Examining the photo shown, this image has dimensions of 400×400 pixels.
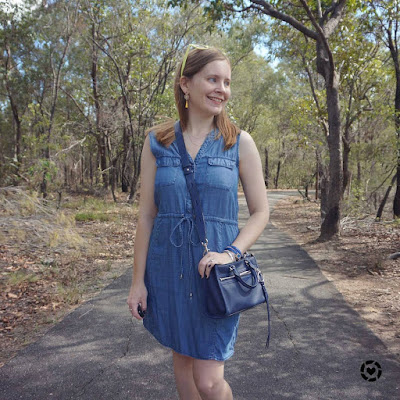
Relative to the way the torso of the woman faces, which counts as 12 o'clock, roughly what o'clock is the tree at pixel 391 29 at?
The tree is roughly at 7 o'clock from the woman.

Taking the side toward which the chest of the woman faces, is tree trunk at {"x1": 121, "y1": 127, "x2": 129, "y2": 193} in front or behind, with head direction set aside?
behind

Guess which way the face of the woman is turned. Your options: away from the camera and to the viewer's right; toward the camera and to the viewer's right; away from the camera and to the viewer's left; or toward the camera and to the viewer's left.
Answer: toward the camera and to the viewer's right

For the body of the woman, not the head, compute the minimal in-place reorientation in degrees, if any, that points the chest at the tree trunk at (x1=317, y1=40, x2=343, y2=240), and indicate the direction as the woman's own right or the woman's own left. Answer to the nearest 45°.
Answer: approximately 135° to the woman's own left

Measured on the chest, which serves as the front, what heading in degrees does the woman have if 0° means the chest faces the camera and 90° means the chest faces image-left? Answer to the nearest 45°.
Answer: approximately 0°

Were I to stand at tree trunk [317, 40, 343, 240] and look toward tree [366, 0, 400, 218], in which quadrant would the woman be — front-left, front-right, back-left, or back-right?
back-right
